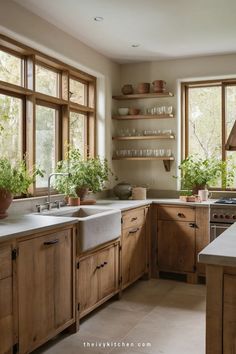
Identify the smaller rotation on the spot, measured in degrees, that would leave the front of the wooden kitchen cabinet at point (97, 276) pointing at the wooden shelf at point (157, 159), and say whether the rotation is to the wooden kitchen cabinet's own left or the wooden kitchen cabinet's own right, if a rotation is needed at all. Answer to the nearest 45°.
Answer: approximately 90° to the wooden kitchen cabinet's own left

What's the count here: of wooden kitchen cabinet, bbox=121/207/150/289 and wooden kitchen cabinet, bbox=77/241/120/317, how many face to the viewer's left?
0

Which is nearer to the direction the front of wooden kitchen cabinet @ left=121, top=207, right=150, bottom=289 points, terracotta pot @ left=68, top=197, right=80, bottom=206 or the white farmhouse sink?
the white farmhouse sink

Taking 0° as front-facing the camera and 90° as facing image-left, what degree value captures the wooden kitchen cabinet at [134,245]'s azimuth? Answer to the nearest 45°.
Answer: approximately 315°

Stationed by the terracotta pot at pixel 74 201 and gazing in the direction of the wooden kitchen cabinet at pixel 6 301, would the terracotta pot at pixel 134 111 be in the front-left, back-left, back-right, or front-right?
back-left

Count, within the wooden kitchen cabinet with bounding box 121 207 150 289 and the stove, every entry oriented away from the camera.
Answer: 0

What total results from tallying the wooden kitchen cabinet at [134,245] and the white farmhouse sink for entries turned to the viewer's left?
0

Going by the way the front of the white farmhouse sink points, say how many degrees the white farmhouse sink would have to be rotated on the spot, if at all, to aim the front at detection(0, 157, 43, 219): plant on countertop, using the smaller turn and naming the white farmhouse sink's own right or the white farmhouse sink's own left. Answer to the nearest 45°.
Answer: approximately 90° to the white farmhouse sink's own right
